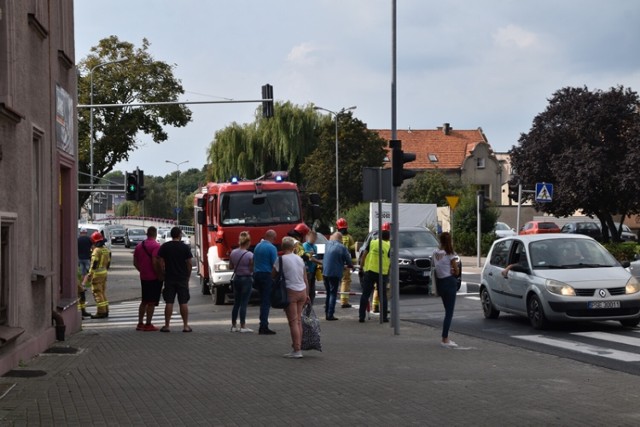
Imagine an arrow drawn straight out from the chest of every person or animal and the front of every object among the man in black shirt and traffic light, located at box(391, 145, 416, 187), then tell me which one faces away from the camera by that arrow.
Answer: the man in black shirt

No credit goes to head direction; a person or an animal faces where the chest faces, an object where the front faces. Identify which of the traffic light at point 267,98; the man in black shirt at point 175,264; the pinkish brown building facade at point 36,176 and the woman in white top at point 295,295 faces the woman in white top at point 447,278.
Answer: the pinkish brown building facade

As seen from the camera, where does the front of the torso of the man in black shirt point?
away from the camera

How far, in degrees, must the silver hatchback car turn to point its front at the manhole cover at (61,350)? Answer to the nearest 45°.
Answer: approximately 90° to its right

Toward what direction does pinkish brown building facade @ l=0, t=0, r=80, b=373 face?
to the viewer's right

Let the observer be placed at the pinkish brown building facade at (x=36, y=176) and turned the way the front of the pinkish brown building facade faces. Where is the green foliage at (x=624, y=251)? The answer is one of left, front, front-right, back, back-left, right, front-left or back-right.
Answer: front-left

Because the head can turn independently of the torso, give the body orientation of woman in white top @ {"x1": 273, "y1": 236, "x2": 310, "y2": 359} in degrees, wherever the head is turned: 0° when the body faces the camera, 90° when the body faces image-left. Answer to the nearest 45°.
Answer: approximately 135°

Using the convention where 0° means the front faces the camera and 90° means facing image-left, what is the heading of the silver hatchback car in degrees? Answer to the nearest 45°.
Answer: approximately 315°

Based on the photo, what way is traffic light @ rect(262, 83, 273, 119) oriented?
away from the camera

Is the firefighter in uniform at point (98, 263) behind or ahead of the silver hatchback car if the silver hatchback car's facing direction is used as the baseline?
behind

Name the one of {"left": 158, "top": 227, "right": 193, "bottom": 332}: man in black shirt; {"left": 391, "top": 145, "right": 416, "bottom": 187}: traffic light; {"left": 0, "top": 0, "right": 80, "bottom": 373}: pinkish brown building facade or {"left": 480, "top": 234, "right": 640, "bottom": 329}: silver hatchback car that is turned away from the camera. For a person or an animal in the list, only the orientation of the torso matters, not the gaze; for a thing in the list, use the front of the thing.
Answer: the man in black shirt

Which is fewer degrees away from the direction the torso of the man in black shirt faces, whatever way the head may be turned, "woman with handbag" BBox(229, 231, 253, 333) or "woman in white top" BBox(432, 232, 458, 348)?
the woman with handbag

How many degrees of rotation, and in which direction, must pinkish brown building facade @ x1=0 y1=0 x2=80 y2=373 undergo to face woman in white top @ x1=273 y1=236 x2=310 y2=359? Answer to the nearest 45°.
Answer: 0° — it already faces them

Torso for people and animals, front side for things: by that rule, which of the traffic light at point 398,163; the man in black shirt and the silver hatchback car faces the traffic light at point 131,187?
the man in black shirt

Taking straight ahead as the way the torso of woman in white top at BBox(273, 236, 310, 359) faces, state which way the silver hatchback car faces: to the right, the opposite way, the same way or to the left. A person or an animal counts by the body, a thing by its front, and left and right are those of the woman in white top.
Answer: the opposite way
